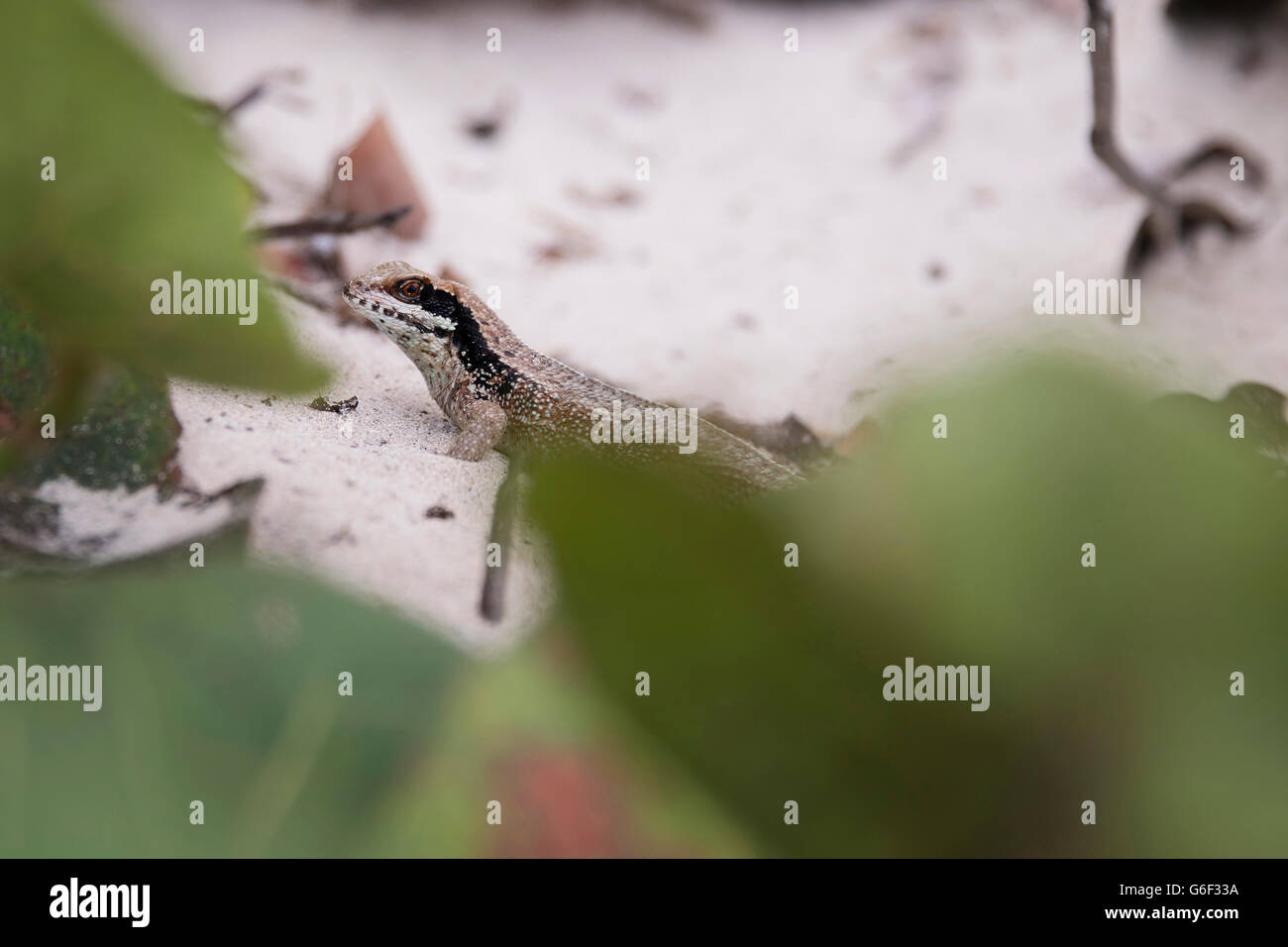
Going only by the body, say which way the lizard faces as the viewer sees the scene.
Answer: to the viewer's left
